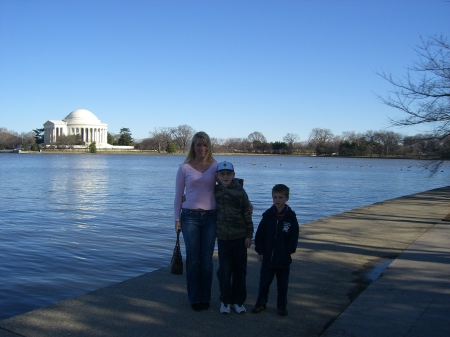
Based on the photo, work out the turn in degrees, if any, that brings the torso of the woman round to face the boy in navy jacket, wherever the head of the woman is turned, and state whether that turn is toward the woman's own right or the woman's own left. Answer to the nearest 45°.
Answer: approximately 90° to the woman's own left

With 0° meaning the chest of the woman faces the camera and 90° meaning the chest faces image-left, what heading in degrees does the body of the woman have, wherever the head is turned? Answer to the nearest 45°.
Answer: approximately 0°

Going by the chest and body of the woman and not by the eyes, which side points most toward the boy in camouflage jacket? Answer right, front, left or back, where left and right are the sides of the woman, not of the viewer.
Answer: left
